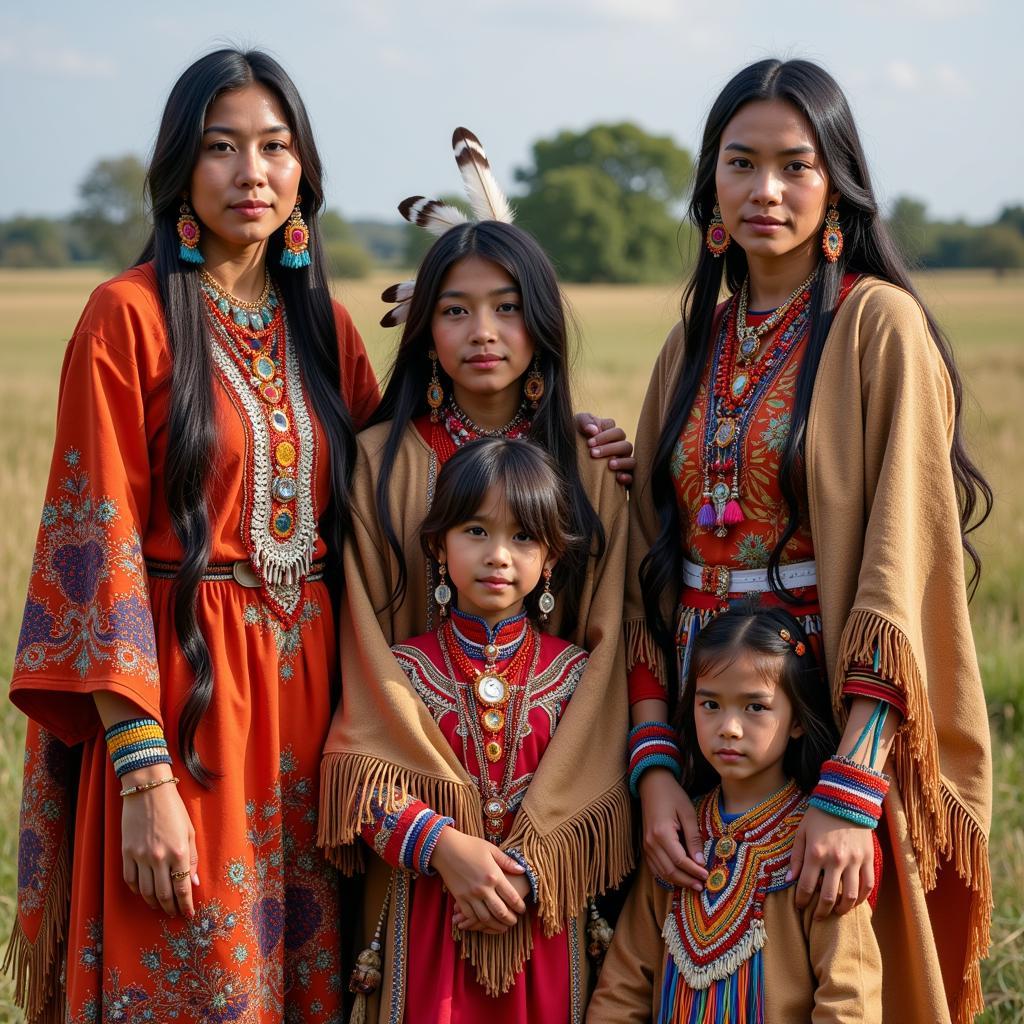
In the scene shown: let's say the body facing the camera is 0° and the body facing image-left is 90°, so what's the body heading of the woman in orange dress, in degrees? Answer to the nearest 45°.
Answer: approximately 315°

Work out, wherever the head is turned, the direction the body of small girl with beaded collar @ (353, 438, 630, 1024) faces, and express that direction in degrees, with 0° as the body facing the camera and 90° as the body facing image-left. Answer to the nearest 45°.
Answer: approximately 0°

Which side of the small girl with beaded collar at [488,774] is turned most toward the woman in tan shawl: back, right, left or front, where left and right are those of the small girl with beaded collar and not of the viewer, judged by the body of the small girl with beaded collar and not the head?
left

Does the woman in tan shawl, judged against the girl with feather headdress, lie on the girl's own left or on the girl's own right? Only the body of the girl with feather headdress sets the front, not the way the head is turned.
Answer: on the girl's own left

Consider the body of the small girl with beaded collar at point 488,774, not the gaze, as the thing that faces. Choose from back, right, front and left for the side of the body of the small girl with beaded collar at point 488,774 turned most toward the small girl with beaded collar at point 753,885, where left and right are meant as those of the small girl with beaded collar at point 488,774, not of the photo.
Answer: left

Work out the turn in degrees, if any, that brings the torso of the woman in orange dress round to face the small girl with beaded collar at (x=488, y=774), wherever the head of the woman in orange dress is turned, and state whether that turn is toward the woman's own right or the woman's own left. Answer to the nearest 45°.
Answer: approximately 45° to the woman's own left

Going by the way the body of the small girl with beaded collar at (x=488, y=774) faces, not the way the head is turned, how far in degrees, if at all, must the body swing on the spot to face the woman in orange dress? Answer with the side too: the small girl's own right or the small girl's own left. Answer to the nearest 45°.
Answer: approximately 90° to the small girl's own right
